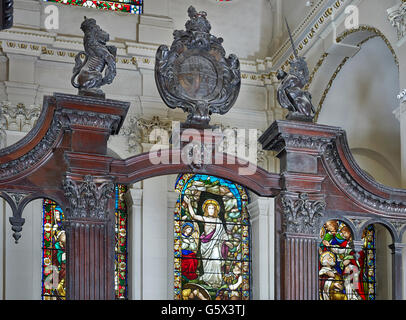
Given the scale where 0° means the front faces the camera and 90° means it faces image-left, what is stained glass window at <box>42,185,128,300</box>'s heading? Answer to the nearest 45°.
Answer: approximately 0°

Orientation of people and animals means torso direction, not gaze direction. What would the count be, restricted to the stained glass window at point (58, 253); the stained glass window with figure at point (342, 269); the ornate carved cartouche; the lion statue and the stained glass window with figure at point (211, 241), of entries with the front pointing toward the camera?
4

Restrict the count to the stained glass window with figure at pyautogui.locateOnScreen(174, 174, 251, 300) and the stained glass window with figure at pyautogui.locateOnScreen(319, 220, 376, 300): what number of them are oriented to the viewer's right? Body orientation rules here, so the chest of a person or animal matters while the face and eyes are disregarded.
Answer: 0

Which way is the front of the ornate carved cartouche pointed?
toward the camera

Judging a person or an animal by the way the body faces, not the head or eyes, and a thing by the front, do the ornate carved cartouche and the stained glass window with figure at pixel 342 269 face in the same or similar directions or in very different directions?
same or similar directions

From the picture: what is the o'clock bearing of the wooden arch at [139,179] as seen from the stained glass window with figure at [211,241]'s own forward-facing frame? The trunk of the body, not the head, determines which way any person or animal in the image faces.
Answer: The wooden arch is roughly at 12 o'clock from the stained glass window with figure.

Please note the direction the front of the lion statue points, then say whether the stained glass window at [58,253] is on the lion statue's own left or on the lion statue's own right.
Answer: on the lion statue's own left

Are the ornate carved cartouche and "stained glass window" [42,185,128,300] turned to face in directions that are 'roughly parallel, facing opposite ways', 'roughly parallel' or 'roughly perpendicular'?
roughly parallel

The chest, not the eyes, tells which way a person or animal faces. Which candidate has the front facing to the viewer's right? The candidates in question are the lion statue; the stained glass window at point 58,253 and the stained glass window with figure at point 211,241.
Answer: the lion statue

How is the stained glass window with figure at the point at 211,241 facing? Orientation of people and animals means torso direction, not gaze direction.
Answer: toward the camera
